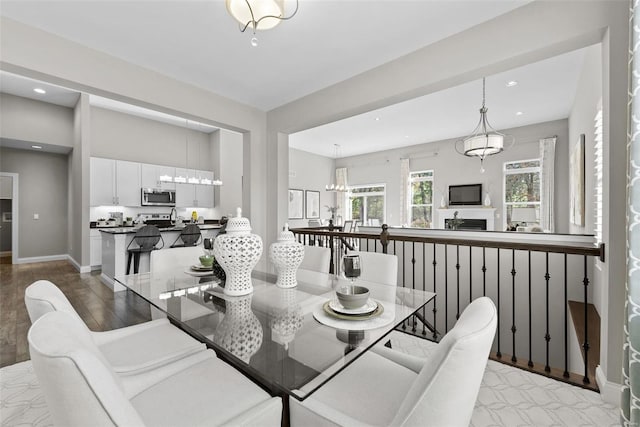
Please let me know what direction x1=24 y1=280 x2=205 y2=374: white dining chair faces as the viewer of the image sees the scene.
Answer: facing away from the viewer and to the right of the viewer

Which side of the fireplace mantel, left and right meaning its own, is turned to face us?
front

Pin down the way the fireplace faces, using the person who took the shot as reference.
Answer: facing the viewer

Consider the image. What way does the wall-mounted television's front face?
toward the camera

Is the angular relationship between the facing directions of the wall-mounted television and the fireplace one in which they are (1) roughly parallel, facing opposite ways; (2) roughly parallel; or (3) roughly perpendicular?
roughly parallel

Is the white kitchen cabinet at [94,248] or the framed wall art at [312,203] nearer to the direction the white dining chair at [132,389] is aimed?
the framed wall art

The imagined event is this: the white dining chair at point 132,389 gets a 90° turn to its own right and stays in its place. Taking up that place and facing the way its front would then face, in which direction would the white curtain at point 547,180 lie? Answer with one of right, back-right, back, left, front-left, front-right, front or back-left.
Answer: front-left

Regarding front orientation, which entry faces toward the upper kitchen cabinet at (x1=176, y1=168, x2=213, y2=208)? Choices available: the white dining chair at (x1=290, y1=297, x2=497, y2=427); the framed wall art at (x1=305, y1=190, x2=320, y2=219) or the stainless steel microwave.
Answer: the white dining chair

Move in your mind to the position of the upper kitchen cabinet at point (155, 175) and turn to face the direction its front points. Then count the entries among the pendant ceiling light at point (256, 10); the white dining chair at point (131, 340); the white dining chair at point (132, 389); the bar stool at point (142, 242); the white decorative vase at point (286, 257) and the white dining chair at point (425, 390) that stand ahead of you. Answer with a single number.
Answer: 6

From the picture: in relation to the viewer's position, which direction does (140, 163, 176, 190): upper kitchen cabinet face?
facing the viewer

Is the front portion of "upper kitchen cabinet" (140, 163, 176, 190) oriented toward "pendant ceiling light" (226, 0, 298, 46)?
yes

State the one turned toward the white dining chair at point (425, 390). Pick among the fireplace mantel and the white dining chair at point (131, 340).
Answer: the fireplace mantel

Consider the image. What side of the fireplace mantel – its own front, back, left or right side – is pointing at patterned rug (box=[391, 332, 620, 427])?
front

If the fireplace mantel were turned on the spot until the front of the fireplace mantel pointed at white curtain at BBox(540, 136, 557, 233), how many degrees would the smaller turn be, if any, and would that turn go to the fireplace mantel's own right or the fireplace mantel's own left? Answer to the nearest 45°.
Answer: approximately 90° to the fireplace mantel's own left

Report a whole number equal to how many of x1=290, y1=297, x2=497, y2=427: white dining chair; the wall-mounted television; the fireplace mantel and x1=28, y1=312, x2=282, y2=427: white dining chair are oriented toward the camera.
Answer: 2

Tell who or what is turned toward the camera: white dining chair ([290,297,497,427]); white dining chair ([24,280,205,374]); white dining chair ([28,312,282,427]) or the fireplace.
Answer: the fireplace

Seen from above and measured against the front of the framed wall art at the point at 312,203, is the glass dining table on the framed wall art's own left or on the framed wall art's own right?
on the framed wall art's own right
